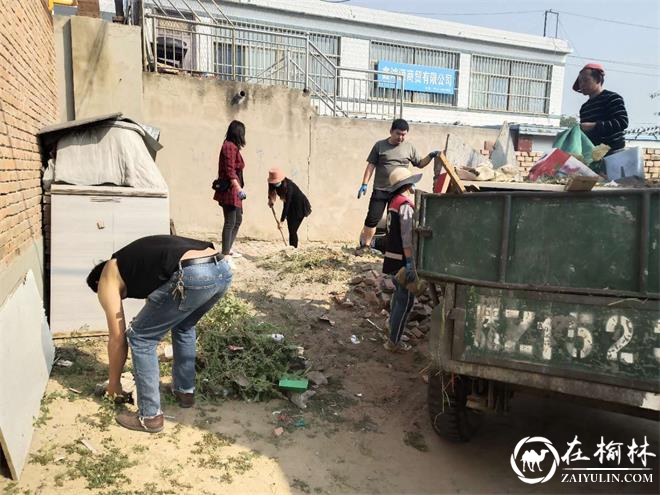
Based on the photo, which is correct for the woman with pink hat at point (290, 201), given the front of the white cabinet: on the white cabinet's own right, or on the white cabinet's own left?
on the white cabinet's own left

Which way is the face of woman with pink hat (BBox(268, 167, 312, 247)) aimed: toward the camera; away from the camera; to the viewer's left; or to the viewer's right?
to the viewer's left

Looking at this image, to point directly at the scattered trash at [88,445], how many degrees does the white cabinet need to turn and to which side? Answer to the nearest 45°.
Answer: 0° — it already faces it

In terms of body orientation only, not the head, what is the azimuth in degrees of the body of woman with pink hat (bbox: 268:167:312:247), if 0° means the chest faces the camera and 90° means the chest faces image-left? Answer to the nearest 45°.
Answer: approximately 45°

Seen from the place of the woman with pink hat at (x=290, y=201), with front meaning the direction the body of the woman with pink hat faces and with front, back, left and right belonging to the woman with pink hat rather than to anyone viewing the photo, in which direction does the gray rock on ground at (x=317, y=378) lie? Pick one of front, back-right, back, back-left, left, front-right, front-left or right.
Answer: front-left

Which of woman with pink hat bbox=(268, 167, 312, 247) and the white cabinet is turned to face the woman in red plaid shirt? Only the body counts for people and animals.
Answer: the woman with pink hat

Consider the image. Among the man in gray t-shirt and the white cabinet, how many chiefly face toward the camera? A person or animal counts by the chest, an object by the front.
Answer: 2

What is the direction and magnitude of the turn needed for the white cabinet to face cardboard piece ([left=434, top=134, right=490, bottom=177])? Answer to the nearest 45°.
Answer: approximately 90° to its left

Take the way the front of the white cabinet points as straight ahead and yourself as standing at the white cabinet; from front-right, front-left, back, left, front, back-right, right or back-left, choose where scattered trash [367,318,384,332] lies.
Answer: left

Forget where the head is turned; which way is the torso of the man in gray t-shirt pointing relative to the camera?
toward the camera

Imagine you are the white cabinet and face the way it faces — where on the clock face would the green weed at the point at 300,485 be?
The green weed is roughly at 11 o'clock from the white cabinet.

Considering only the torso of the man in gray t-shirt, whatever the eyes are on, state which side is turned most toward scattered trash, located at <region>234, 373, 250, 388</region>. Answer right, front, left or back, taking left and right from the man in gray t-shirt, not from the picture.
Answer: front

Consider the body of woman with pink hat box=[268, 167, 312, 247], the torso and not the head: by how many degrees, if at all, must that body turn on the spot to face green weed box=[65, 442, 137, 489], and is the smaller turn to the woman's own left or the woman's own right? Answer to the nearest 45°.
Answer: approximately 45° to the woman's own left
